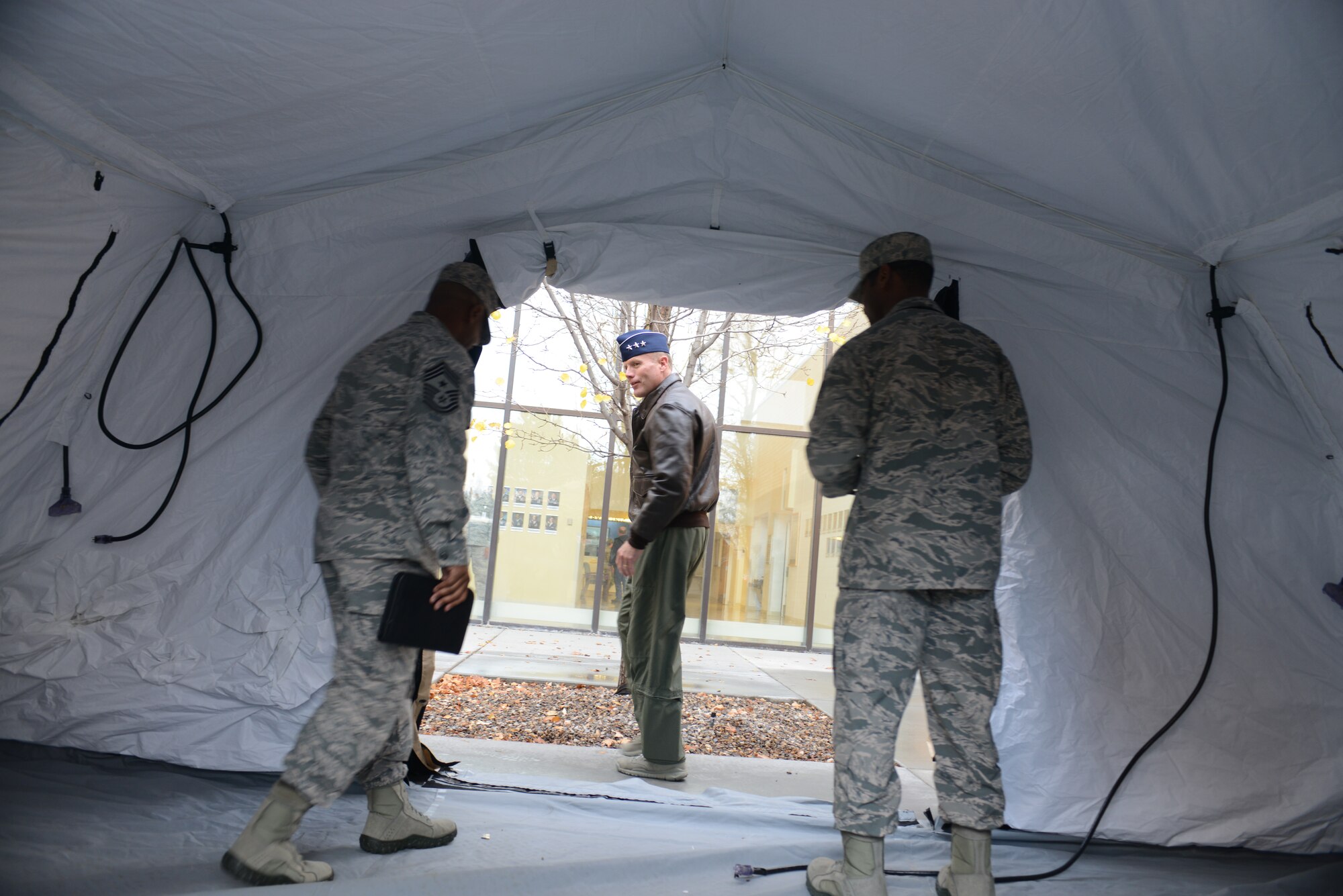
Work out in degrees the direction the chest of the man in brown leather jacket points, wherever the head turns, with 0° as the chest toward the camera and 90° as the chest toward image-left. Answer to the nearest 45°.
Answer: approximately 90°

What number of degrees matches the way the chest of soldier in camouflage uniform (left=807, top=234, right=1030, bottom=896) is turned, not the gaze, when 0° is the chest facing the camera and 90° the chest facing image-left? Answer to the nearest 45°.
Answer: approximately 135°

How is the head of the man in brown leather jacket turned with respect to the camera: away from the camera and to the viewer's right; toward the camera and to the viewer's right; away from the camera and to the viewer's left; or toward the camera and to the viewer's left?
toward the camera and to the viewer's left

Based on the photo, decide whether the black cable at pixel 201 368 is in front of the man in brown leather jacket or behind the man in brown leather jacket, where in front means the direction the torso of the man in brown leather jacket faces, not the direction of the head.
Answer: in front

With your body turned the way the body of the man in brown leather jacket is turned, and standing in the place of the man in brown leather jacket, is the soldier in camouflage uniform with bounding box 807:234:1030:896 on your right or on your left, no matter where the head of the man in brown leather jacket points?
on your left

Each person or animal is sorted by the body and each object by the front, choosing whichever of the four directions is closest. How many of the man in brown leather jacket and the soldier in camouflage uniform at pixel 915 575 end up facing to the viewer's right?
0

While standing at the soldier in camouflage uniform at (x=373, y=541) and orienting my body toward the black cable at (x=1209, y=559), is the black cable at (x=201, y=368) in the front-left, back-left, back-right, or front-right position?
back-left

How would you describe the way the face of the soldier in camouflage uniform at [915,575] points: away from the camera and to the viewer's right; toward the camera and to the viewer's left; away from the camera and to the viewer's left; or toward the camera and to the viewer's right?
away from the camera and to the viewer's left

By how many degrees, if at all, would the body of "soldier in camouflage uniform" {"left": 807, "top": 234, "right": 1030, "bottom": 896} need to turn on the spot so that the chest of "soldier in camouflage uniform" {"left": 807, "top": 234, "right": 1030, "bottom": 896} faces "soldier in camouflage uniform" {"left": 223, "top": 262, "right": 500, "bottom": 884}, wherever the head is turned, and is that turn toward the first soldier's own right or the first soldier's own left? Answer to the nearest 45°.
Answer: approximately 45° to the first soldier's own left

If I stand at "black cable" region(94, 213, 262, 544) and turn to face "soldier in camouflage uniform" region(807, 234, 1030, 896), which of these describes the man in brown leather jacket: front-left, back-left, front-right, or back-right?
front-left

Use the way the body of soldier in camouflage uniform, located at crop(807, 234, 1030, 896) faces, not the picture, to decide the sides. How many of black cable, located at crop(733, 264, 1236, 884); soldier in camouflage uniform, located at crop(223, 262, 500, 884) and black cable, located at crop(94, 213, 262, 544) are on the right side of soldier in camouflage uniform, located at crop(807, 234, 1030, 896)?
1

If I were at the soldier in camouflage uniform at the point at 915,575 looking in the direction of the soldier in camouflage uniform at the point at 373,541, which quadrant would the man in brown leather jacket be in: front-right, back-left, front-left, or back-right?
front-right

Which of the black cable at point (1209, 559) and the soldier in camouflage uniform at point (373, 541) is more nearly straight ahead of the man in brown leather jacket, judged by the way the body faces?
the soldier in camouflage uniform

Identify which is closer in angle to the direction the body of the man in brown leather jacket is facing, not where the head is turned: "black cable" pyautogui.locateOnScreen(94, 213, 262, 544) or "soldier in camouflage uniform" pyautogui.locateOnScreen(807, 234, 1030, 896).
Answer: the black cable

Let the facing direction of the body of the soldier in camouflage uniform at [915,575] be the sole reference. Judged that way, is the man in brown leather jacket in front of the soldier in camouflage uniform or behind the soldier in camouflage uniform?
in front
